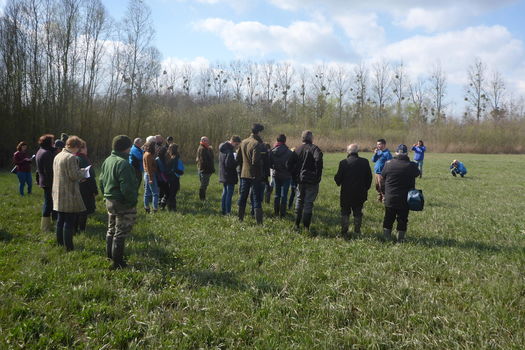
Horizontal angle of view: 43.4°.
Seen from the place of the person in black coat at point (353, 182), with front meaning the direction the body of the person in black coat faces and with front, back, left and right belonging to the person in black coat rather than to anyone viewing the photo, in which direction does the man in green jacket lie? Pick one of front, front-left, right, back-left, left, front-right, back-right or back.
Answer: back-left

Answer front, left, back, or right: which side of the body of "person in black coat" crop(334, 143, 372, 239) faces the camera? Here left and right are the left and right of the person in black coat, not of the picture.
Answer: back

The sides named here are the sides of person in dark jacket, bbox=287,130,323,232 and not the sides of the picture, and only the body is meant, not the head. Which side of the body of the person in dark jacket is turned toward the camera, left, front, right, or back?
back

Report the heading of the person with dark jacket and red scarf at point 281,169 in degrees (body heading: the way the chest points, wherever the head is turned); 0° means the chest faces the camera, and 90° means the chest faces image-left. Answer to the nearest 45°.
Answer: approximately 180°

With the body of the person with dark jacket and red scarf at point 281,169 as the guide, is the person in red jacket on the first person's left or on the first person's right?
on the first person's left

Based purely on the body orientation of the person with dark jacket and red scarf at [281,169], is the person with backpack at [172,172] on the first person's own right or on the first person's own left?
on the first person's own left

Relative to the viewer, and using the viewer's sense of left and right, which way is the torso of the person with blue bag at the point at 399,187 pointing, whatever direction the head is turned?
facing away from the viewer
